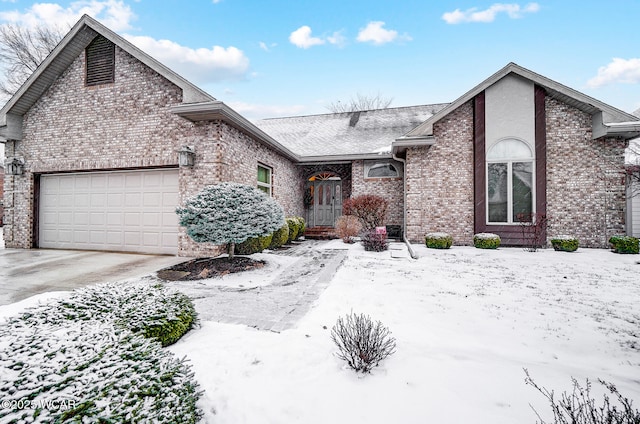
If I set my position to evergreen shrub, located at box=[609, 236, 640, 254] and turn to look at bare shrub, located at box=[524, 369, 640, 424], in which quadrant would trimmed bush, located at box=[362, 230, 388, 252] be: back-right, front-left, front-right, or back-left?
front-right

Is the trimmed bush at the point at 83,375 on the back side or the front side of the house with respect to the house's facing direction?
on the front side

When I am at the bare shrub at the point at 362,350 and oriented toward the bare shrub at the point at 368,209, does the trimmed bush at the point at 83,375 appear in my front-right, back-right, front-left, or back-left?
back-left

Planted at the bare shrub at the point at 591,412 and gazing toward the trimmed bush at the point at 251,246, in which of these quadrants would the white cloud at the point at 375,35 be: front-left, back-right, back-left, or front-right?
front-right

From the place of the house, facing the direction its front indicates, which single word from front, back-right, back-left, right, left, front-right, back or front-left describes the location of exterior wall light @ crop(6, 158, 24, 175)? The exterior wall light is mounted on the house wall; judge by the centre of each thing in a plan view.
right

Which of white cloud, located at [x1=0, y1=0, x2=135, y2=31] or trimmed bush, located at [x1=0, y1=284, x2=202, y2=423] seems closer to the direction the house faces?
the trimmed bush

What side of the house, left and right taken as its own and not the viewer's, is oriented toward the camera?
front

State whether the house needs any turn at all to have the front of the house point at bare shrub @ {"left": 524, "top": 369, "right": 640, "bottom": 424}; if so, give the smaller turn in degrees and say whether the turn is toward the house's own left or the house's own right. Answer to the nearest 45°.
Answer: approximately 45° to the house's own left
